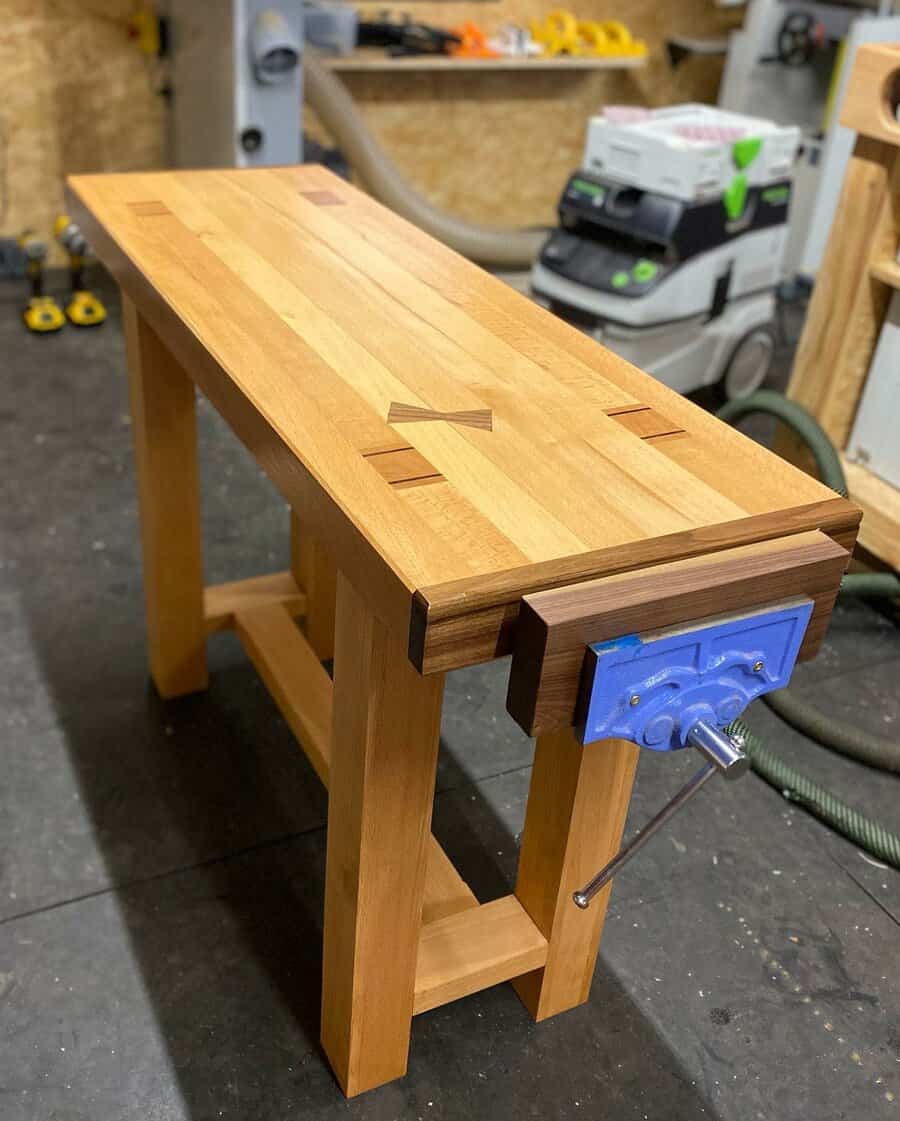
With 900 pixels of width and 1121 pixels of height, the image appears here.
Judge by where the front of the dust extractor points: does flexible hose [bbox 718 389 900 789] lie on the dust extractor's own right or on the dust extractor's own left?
on the dust extractor's own left

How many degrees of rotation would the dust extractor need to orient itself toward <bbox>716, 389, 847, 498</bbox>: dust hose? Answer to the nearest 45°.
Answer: approximately 90° to its left

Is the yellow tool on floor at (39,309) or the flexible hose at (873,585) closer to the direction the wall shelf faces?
the flexible hose

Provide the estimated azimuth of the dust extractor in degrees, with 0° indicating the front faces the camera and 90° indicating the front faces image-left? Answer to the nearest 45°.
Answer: approximately 45°

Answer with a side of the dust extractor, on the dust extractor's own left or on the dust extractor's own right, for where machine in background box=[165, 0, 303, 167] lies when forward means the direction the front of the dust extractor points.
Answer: on the dust extractor's own right

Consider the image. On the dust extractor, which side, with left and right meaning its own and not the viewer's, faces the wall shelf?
right

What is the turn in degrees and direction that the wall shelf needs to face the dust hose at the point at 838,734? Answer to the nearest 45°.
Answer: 0° — it already faces it

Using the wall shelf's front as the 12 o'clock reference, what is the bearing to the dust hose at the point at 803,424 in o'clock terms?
The dust hose is roughly at 11 o'clock from the wall shelf.

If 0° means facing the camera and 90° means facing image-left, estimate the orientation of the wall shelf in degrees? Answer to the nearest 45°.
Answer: approximately 0°
